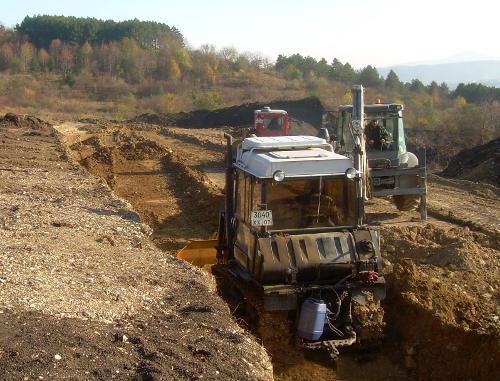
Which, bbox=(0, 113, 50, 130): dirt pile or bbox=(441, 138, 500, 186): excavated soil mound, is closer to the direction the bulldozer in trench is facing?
the dirt pile
